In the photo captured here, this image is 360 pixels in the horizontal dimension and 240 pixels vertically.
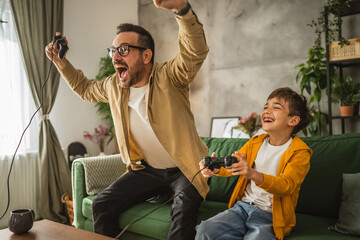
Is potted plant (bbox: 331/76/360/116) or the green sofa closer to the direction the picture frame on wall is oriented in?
the green sofa

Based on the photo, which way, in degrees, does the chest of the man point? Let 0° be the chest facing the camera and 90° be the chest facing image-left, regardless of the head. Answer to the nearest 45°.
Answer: approximately 45°

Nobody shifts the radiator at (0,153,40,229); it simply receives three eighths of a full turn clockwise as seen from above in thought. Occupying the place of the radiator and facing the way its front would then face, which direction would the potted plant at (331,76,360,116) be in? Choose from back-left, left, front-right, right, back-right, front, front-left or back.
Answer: back-left

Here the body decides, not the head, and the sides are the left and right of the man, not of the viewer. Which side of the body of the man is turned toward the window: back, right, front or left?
right

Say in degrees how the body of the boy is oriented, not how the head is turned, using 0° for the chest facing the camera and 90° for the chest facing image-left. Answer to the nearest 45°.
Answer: approximately 45°

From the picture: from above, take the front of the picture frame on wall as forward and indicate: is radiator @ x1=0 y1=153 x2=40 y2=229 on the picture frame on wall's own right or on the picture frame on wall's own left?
on the picture frame on wall's own right

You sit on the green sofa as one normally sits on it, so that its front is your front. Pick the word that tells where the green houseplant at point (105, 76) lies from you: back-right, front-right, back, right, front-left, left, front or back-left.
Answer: right

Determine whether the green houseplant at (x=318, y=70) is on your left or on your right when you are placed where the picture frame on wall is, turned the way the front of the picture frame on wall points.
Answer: on your left

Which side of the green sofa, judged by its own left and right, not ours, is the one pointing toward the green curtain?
right

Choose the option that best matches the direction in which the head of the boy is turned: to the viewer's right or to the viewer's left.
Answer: to the viewer's left

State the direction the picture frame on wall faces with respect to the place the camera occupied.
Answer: facing the viewer

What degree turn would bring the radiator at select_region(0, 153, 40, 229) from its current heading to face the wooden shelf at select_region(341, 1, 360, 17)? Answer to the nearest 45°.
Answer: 0° — it already faces it

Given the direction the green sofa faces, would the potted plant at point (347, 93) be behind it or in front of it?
behind

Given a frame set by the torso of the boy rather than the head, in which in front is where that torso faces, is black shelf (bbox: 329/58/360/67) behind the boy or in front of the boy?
behind

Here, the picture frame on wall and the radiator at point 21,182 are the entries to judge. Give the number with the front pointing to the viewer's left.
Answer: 0

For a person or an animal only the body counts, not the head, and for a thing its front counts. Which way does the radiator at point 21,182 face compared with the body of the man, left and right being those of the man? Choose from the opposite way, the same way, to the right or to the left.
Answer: to the left

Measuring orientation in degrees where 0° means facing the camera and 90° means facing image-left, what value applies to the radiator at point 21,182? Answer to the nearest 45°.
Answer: approximately 315°

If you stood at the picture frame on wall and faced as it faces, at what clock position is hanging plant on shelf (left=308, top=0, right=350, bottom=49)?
The hanging plant on shelf is roughly at 10 o'clock from the picture frame on wall.

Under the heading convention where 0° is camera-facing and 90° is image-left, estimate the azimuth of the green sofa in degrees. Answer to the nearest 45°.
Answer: approximately 45°
